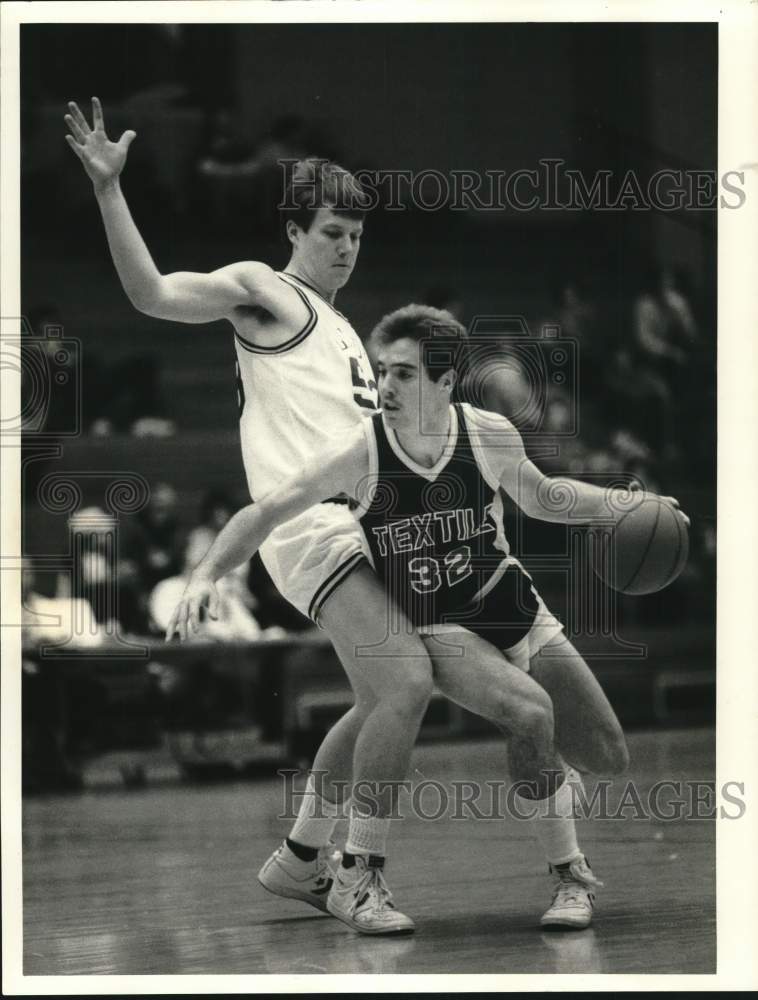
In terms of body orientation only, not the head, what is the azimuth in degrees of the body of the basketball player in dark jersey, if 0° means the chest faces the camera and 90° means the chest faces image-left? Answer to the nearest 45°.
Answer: approximately 0°

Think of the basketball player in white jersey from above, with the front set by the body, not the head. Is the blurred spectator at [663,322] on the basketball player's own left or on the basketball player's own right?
on the basketball player's own left

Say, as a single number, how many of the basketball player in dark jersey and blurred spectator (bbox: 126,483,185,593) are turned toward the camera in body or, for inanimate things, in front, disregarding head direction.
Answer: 2

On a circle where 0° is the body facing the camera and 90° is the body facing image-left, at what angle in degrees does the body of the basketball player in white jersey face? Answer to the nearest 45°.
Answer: approximately 315°

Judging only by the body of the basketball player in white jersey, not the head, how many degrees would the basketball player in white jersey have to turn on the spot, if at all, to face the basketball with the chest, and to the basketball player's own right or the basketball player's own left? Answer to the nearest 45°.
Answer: approximately 45° to the basketball player's own left
